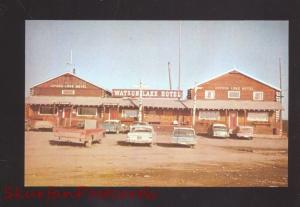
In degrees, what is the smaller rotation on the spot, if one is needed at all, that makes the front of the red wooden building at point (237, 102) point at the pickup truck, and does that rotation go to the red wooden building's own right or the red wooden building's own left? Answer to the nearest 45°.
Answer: approximately 90° to the red wooden building's own right

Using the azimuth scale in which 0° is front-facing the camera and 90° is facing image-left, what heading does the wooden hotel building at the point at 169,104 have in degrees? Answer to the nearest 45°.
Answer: approximately 0°

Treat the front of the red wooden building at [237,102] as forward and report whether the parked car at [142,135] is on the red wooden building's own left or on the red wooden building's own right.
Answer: on the red wooden building's own right
